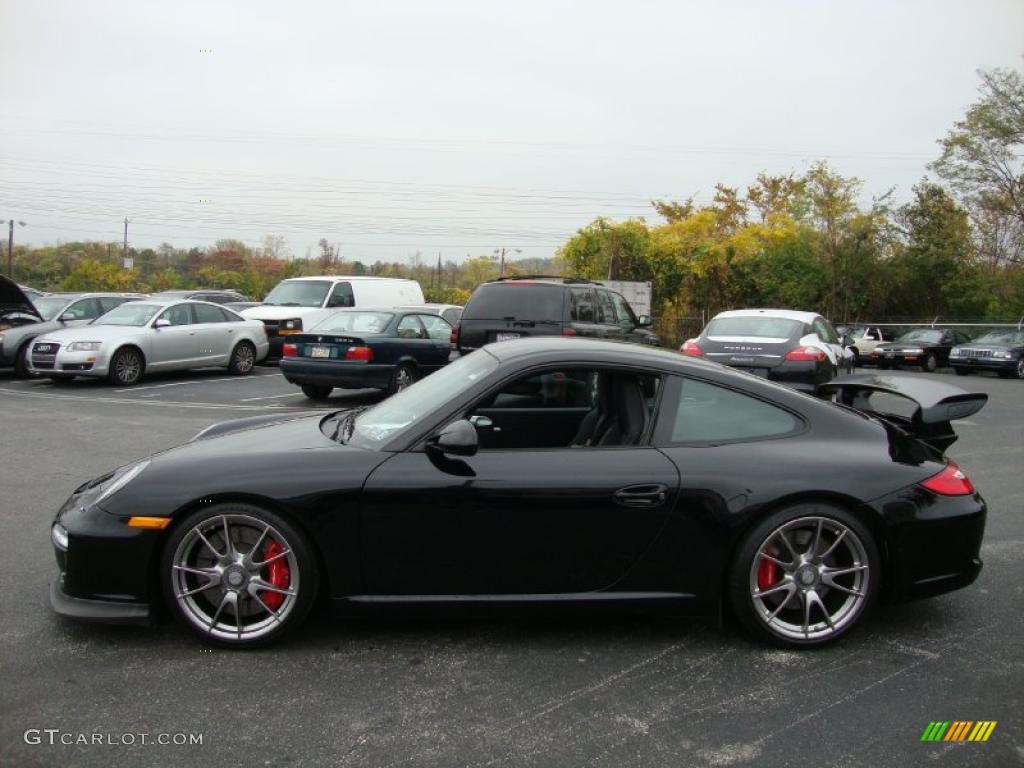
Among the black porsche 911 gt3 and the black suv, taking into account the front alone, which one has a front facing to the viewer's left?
the black porsche 911 gt3

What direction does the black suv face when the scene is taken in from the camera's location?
facing away from the viewer and to the right of the viewer

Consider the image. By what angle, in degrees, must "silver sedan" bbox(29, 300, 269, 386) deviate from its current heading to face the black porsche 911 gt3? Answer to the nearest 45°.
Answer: approximately 45° to its left

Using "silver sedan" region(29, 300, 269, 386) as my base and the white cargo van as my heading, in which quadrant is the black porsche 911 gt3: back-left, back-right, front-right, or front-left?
back-right

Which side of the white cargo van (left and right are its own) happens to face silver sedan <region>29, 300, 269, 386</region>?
front

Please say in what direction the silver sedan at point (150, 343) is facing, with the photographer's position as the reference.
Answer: facing the viewer and to the left of the viewer

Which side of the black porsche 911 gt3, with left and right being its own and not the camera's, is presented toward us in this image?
left

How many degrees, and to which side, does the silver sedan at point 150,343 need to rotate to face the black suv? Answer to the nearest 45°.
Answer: approximately 90° to its left

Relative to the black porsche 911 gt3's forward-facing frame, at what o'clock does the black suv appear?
The black suv is roughly at 3 o'clock from the black porsche 911 gt3.

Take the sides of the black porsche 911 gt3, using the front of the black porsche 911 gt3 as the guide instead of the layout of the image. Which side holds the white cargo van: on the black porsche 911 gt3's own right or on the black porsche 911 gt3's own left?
on the black porsche 911 gt3's own right

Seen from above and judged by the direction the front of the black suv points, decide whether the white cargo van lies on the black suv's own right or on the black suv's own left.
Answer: on the black suv's own left

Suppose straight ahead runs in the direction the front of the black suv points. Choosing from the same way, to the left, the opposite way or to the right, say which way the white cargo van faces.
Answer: the opposite way

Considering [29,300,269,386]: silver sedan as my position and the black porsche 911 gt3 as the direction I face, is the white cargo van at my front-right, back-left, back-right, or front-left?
back-left

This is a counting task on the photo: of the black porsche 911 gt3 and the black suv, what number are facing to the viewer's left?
1
